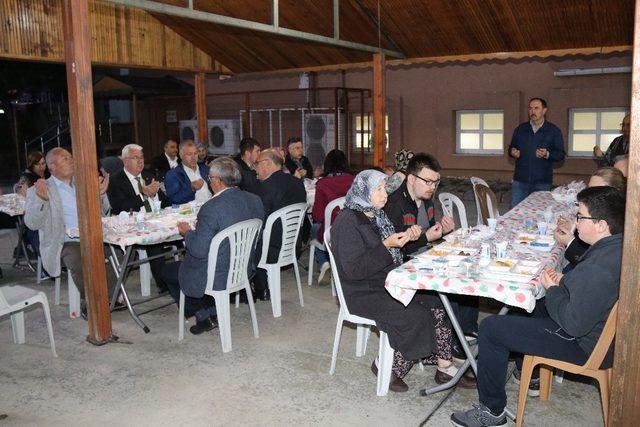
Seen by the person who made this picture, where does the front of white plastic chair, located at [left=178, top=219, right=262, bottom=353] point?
facing away from the viewer and to the left of the viewer

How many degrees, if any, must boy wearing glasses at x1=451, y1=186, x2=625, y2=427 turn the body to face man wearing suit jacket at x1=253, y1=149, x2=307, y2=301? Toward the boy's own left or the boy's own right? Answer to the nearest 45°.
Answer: approximately 45° to the boy's own right

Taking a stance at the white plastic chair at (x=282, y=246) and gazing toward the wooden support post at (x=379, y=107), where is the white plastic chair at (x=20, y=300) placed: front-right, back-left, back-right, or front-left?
back-left

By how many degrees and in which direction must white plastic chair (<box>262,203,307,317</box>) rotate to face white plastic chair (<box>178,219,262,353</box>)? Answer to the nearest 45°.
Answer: approximately 90° to its left

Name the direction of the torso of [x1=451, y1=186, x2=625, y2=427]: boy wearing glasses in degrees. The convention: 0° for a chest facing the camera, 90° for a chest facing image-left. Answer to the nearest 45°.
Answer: approximately 90°

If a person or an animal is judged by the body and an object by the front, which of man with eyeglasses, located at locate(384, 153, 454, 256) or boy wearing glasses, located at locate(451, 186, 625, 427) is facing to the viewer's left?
the boy wearing glasses

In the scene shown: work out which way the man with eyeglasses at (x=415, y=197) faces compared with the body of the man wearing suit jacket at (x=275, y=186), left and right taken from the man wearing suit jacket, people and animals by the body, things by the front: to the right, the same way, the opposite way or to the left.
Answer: the opposite way

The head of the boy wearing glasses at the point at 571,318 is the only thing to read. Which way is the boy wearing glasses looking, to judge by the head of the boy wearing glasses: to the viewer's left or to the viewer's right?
to the viewer's left

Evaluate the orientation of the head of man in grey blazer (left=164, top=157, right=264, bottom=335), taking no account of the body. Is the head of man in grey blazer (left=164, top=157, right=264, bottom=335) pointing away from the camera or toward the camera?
away from the camera

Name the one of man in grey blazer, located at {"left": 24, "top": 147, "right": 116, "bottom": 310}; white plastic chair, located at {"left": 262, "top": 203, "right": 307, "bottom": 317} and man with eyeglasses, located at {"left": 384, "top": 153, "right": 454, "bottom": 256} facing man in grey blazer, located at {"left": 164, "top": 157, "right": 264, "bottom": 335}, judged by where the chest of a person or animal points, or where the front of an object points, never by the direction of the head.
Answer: man in grey blazer, located at {"left": 24, "top": 147, "right": 116, "bottom": 310}

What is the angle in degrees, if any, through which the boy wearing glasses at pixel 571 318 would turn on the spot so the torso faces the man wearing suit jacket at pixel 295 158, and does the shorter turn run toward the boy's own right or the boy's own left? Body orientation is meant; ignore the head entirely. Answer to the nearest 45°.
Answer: approximately 45° to the boy's own right

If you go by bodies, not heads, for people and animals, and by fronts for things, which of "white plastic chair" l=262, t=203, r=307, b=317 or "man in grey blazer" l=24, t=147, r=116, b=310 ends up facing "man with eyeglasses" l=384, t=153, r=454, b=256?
the man in grey blazer

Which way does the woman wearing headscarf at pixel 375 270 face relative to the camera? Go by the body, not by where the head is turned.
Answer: to the viewer's right
